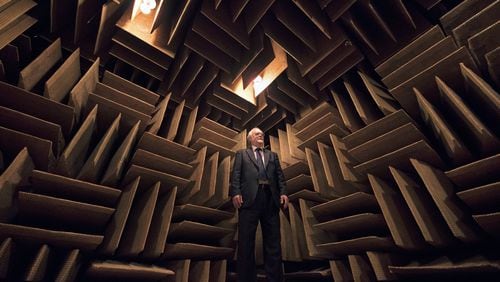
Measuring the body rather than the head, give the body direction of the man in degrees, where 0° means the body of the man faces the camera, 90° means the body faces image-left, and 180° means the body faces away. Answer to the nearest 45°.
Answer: approximately 0°
